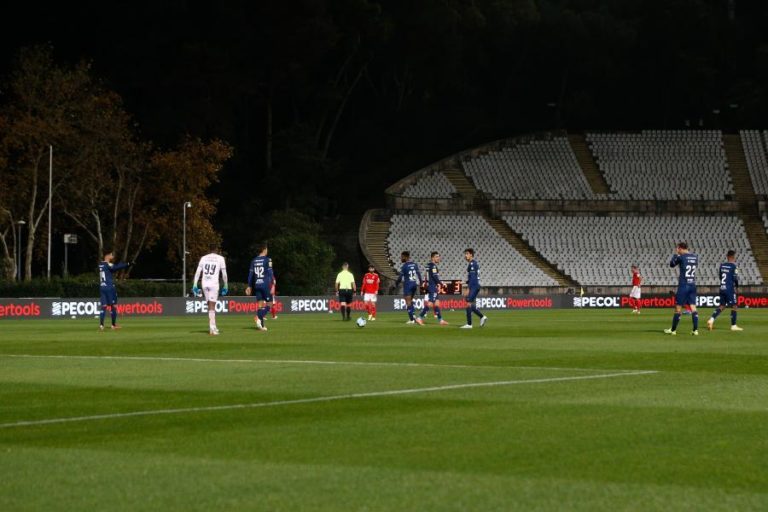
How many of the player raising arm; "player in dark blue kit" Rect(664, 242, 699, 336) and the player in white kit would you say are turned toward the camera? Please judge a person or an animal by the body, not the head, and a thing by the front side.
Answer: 0

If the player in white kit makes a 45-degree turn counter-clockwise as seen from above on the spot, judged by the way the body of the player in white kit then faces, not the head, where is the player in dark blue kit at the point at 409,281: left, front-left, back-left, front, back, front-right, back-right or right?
right

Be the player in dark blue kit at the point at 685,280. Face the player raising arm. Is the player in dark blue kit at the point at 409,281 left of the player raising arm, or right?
right

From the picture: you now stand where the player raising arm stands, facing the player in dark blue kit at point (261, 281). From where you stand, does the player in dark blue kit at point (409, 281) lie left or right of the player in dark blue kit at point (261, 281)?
left

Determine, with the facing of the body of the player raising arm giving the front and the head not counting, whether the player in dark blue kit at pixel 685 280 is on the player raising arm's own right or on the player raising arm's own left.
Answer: on the player raising arm's own right

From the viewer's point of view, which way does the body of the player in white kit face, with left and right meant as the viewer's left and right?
facing away from the viewer

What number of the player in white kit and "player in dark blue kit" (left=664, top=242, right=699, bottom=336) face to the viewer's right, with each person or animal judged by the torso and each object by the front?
0

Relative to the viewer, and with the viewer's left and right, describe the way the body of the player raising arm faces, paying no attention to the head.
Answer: facing away from the viewer and to the right of the viewer

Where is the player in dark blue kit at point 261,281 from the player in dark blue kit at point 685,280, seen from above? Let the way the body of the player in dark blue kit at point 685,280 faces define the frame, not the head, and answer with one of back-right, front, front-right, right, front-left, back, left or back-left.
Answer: front-left

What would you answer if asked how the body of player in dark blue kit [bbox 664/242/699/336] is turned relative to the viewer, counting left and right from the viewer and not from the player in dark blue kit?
facing away from the viewer and to the left of the viewer

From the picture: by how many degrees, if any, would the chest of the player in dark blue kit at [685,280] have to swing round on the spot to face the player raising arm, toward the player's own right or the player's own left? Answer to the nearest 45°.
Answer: approximately 45° to the player's own left

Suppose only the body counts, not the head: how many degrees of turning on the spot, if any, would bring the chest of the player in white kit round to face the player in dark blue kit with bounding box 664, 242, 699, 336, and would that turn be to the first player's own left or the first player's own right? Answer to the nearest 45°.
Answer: approximately 90° to the first player's own right

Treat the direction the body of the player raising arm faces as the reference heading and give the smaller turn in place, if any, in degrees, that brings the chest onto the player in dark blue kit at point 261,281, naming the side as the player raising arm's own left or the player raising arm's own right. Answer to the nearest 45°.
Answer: approximately 90° to the player raising arm's own right
